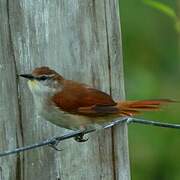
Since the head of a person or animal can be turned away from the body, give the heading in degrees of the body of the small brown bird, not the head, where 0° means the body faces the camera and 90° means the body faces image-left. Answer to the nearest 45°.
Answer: approximately 90°
